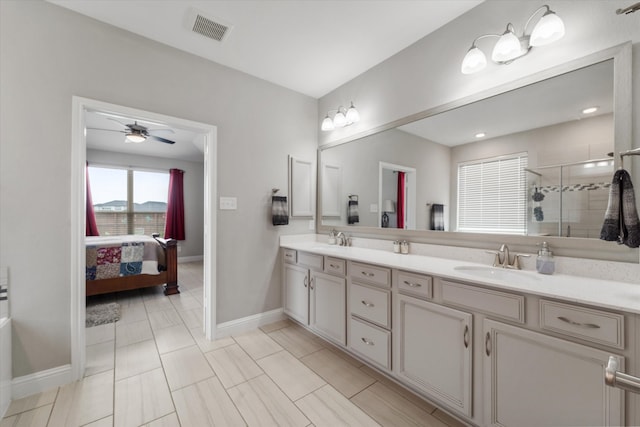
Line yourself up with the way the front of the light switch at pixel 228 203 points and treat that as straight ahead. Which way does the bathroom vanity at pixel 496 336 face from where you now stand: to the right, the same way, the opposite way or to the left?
to the right

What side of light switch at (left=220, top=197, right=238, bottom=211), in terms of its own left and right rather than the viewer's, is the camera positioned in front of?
front

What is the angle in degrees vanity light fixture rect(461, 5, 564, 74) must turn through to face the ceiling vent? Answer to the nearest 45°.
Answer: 0° — it already faces it

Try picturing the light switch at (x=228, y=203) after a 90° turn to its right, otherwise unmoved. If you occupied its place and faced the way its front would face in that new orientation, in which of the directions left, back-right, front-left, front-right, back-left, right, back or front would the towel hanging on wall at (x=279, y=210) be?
back

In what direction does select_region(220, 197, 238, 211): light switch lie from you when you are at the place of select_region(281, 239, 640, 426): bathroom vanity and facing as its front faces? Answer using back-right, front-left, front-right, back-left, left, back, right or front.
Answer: front-right

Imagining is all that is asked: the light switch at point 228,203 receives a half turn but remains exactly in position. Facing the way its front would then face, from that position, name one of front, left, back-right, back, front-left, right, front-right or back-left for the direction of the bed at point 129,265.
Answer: front-left

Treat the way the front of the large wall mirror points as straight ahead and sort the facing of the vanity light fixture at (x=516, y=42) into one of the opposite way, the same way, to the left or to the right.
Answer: the same way

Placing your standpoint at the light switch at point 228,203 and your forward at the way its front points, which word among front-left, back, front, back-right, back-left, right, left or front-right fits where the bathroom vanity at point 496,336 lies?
front-left

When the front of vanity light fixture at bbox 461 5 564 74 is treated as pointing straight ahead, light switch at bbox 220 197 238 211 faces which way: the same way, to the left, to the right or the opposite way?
to the left

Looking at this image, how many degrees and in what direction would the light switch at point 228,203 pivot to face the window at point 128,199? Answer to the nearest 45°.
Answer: approximately 135° to its right

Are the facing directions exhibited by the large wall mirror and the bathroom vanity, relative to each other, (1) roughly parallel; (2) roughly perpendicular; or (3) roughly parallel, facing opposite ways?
roughly parallel

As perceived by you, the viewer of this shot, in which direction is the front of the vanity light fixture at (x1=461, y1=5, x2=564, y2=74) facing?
facing the viewer and to the left of the viewer

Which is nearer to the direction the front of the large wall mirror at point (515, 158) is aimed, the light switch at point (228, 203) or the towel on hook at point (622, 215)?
the light switch

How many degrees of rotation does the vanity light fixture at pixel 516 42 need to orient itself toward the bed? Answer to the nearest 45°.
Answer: approximately 45° to its right

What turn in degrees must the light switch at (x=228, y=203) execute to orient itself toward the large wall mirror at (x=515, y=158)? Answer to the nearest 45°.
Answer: approximately 45° to its left
